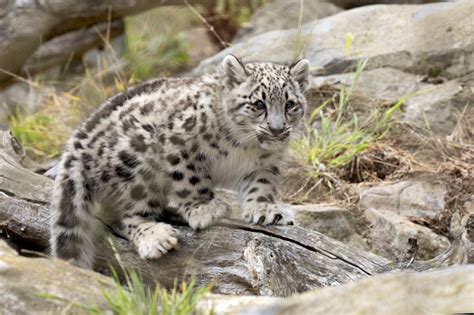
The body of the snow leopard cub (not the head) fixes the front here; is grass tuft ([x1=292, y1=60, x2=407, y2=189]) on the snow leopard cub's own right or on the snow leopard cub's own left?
on the snow leopard cub's own left

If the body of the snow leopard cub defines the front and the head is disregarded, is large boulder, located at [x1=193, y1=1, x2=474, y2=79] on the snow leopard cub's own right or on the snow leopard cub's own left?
on the snow leopard cub's own left

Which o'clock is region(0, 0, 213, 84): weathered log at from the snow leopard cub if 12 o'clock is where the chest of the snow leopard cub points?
The weathered log is roughly at 7 o'clock from the snow leopard cub.

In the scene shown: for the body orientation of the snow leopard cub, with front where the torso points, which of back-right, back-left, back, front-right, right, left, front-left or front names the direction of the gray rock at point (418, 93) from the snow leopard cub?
left

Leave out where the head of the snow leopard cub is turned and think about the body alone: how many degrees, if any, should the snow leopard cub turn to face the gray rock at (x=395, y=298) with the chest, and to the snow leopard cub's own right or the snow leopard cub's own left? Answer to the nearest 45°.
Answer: approximately 45° to the snow leopard cub's own right

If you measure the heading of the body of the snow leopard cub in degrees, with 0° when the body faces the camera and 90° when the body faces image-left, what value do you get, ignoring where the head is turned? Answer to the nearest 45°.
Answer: approximately 315°
